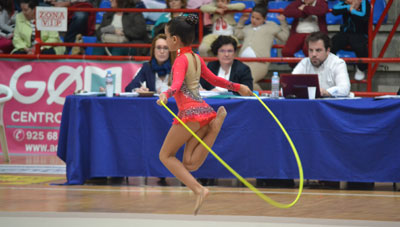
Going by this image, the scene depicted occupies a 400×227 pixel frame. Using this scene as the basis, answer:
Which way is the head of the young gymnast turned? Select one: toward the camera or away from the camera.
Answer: away from the camera

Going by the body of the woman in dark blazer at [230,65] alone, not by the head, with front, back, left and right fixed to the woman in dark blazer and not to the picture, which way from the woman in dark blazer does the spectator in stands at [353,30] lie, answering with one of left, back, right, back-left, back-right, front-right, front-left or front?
back-left

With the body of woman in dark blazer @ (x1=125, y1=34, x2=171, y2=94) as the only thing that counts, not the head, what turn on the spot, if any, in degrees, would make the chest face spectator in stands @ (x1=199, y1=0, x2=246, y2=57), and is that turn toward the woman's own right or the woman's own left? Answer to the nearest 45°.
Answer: approximately 135° to the woman's own left

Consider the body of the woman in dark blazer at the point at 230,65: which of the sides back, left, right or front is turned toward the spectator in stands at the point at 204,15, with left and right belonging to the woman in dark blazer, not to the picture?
back

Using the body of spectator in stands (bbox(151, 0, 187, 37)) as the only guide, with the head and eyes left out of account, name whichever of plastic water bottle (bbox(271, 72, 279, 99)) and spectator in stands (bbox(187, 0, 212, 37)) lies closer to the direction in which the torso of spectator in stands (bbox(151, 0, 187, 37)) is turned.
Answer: the plastic water bottle

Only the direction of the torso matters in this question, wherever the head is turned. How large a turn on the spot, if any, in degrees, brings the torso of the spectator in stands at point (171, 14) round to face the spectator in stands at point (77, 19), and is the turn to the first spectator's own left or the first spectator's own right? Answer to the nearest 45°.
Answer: approximately 135° to the first spectator's own right

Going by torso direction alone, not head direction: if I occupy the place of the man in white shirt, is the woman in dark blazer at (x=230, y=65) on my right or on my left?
on my right

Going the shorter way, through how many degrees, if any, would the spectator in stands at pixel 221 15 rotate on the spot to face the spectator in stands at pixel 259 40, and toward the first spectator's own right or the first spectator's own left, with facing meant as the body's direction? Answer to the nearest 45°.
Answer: approximately 45° to the first spectator's own left

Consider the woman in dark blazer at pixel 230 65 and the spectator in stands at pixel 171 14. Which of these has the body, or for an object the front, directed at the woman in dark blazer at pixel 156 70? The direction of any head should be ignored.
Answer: the spectator in stands
